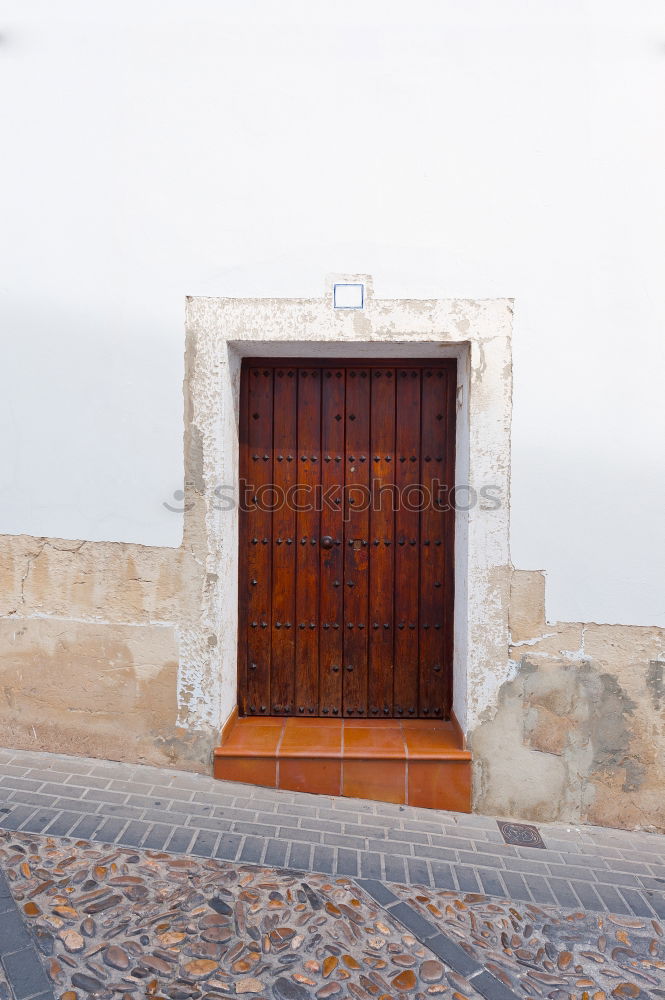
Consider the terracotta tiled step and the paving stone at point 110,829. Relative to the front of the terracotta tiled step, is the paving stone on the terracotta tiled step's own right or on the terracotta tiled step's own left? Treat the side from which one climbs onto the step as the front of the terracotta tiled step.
on the terracotta tiled step's own right

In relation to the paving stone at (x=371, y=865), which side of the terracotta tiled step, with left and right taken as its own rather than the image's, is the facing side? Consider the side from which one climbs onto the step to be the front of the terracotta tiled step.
front

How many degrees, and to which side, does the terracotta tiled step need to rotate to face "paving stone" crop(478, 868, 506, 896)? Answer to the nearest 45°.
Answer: approximately 45° to its left

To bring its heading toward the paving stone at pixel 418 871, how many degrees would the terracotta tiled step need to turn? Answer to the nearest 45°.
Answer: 0° — it already faces it

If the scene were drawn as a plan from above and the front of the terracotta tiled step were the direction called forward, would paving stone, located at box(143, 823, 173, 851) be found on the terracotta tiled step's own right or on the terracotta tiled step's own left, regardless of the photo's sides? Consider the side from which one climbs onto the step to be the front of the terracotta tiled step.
on the terracotta tiled step's own right

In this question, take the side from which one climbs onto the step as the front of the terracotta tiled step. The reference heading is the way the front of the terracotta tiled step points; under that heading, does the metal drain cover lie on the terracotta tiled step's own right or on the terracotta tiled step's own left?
on the terracotta tiled step's own left

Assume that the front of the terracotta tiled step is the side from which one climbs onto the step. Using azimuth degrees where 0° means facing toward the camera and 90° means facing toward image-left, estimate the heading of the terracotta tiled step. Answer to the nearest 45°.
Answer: approximately 0°

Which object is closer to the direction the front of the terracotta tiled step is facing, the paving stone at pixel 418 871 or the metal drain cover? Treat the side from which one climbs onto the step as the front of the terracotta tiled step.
the paving stone
